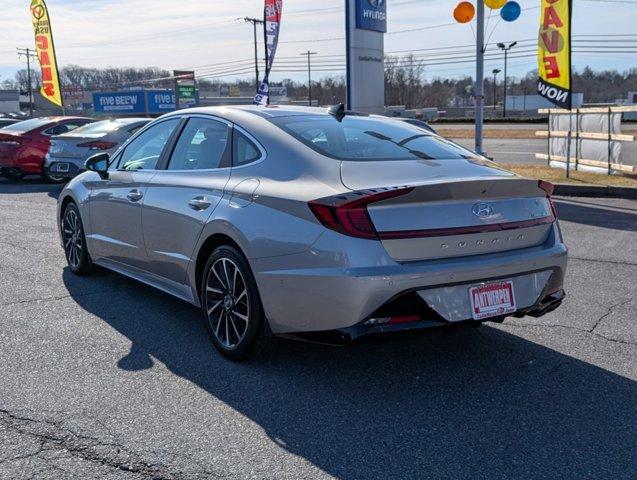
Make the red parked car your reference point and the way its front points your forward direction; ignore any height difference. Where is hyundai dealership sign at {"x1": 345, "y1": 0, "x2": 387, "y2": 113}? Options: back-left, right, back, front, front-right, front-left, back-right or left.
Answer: front-right

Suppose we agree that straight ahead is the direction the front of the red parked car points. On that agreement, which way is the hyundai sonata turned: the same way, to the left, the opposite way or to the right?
to the left

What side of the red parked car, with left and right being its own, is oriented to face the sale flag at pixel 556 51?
right

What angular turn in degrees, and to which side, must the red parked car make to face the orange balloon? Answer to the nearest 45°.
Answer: approximately 90° to its right

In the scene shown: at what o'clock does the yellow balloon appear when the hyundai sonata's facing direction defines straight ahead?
The yellow balloon is roughly at 2 o'clock from the hyundai sonata.

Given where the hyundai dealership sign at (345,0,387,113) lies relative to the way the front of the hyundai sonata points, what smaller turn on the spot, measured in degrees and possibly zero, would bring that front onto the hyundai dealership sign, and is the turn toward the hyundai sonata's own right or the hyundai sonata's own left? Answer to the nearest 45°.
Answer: approximately 45° to the hyundai sonata's own right

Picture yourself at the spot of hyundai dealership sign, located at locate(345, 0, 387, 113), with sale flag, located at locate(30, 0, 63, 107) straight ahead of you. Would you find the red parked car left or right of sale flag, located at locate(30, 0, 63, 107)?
left

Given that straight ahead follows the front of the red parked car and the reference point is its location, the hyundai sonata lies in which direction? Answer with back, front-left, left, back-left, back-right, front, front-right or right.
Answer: back-right

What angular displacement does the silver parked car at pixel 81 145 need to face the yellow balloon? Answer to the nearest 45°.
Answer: approximately 45° to its right

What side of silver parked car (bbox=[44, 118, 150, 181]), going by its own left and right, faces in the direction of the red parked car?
left

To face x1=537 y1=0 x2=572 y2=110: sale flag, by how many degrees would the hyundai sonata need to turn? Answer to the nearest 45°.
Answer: approximately 90° to its right
